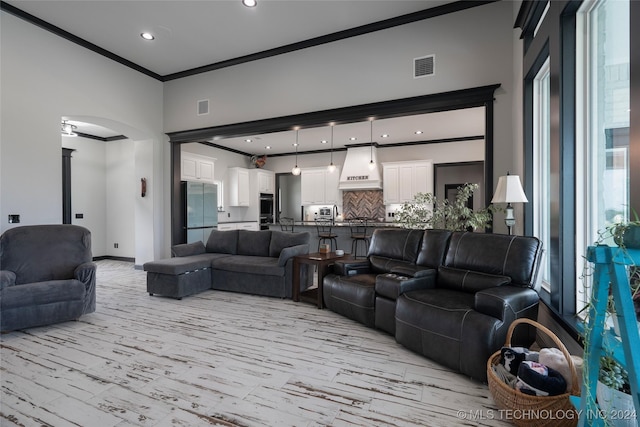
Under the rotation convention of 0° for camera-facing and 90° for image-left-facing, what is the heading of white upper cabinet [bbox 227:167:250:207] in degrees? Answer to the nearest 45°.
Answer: approximately 315°

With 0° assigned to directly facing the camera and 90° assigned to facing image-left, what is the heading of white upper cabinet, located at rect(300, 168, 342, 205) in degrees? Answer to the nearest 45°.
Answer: approximately 0°

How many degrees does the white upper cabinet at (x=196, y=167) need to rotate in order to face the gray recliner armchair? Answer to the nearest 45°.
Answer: approximately 45° to its right

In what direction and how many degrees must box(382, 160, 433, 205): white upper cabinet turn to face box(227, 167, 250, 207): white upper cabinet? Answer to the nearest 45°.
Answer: approximately 90° to its right

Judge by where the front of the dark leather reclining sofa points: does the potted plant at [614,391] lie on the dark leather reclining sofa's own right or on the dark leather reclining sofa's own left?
on the dark leather reclining sofa's own left

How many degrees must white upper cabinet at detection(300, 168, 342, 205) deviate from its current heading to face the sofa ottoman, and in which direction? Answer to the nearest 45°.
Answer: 0° — it already faces it

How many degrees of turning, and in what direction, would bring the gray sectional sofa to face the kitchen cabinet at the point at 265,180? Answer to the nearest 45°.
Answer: approximately 135° to its right

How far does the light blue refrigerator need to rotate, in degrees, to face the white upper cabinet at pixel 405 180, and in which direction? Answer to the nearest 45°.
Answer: approximately 45° to its left

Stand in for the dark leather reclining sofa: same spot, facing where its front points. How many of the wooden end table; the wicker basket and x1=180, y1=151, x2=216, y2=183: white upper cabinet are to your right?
2

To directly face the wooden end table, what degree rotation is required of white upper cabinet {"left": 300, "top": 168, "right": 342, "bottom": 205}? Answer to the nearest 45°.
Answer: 0° — it already faces it

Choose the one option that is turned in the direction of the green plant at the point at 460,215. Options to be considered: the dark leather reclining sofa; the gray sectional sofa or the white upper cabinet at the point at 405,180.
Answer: the white upper cabinet
